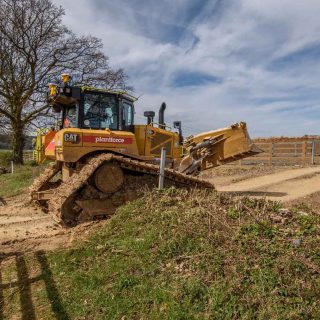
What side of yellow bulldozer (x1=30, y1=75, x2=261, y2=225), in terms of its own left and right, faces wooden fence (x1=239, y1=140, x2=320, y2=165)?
front

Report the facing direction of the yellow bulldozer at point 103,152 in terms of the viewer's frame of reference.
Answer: facing away from the viewer and to the right of the viewer
